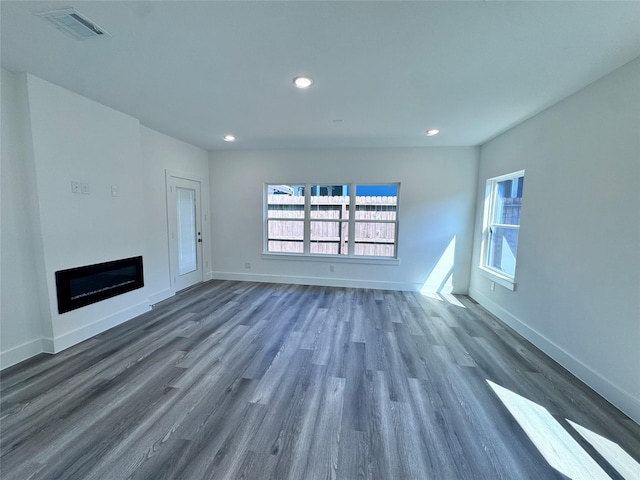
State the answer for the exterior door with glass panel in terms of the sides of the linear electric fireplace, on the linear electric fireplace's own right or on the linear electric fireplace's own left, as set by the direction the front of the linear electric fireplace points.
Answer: on the linear electric fireplace's own left

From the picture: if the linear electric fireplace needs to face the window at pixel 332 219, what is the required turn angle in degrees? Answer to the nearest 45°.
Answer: approximately 45° to its left

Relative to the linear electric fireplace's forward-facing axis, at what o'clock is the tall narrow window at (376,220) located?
The tall narrow window is roughly at 11 o'clock from the linear electric fireplace.

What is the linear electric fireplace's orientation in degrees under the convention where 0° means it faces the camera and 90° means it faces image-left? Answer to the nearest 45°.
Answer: approximately 315°

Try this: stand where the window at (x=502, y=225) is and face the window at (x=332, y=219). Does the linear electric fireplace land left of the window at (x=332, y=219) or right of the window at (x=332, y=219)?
left

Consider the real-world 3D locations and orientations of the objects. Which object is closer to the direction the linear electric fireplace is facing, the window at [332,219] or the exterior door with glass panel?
the window

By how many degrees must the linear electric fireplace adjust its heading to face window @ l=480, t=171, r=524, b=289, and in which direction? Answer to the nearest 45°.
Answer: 0° — it already faces it

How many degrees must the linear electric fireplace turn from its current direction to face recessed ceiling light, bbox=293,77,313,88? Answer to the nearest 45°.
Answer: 0° — it already faces it

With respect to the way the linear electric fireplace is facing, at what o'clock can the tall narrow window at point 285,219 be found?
The tall narrow window is roughly at 10 o'clock from the linear electric fireplace.
